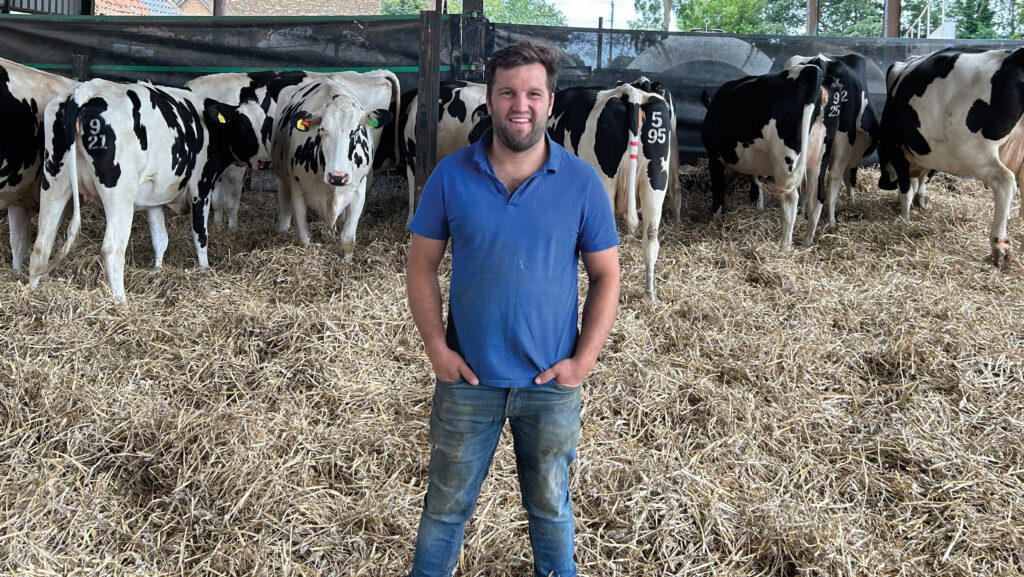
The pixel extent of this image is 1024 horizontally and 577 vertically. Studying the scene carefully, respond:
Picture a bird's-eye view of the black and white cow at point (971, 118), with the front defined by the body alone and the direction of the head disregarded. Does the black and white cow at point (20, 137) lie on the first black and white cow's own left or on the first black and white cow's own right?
on the first black and white cow's own left

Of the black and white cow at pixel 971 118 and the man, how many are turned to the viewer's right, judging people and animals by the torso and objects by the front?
0

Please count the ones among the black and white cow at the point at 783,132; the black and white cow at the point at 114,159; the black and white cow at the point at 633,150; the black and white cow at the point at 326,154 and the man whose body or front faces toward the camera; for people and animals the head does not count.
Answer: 2

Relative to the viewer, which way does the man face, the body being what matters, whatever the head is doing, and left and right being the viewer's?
facing the viewer

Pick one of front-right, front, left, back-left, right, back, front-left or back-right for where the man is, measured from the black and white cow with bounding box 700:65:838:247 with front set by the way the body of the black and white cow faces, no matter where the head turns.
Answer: back-left

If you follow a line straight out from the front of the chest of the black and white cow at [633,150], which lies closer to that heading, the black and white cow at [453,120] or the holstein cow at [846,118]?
the black and white cow

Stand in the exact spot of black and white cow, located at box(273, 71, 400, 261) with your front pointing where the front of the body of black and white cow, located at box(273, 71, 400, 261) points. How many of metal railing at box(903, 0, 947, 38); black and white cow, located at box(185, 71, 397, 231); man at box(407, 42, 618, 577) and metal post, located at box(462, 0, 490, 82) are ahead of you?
1

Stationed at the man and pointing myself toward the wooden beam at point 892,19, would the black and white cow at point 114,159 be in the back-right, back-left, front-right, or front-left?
front-left

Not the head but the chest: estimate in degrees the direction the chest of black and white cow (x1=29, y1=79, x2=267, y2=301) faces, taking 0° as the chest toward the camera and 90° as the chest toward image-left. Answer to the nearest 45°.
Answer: approximately 225°

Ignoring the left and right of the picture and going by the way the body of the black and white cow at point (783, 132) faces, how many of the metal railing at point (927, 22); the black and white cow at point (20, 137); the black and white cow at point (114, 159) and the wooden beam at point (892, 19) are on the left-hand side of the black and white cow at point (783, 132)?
2

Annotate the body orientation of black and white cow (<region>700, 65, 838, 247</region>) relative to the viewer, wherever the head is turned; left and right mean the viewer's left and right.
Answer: facing away from the viewer and to the left of the viewer

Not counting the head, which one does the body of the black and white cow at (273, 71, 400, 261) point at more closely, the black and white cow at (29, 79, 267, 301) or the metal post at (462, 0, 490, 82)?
the black and white cow
